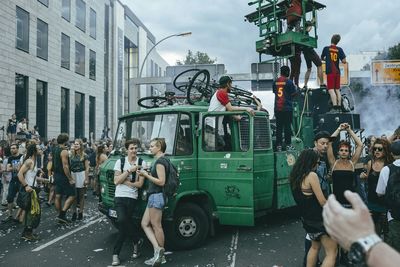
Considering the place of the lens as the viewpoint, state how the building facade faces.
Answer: facing the viewer and to the right of the viewer

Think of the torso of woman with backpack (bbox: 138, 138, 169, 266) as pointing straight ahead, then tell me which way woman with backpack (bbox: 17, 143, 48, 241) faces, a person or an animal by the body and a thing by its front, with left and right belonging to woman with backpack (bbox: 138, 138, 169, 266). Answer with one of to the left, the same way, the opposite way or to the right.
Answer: the opposite way

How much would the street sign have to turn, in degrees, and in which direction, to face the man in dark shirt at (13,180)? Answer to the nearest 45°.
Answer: approximately 45° to its right

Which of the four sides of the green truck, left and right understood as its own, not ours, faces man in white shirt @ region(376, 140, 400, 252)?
left

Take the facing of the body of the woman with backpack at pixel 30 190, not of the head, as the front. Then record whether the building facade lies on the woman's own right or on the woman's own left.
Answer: on the woman's own left

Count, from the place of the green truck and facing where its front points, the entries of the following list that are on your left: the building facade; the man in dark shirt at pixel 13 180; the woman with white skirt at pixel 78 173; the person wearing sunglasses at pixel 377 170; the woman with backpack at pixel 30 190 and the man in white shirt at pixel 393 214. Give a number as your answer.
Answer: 2

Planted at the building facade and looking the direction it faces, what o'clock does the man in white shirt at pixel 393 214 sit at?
The man in white shirt is roughly at 1 o'clock from the building facade.

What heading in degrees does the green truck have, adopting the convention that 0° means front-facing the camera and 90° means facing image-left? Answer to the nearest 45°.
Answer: approximately 45°

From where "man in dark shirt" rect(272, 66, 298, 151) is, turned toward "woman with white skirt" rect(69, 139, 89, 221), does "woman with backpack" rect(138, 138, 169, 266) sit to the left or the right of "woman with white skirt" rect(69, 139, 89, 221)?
left

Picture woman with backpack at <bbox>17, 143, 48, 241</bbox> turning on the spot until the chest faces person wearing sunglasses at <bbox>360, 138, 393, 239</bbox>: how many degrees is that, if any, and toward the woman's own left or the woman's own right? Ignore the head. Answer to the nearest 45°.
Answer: approximately 45° to the woman's own right

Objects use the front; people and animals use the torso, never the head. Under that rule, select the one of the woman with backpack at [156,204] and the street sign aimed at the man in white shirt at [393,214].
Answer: the street sign

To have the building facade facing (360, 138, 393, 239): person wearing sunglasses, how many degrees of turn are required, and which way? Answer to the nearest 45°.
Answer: approximately 45° to its right

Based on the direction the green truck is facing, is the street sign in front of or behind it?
behind

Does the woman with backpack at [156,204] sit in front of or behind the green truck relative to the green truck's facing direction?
in front
